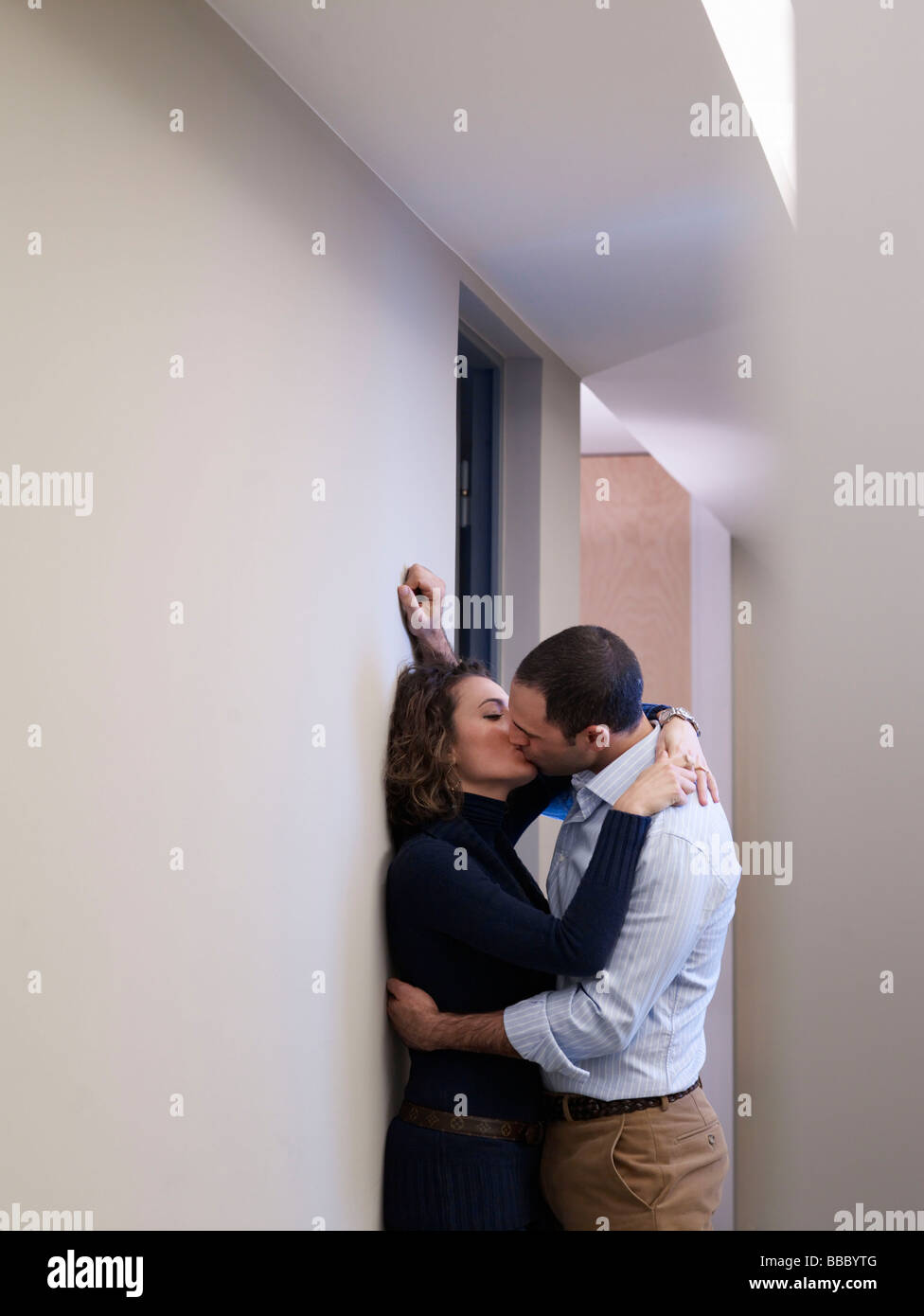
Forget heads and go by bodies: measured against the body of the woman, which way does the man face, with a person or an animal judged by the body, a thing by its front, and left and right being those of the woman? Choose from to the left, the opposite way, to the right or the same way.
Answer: the opposite way

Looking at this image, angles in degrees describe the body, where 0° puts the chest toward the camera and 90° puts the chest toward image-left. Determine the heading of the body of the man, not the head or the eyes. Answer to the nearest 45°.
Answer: approximately 90°

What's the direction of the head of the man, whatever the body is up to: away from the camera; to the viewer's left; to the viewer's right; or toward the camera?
to the viewer's left

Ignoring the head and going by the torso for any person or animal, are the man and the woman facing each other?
yes

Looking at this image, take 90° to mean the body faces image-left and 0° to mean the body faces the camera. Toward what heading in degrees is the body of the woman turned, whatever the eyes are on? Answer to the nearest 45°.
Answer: approximately 270°
